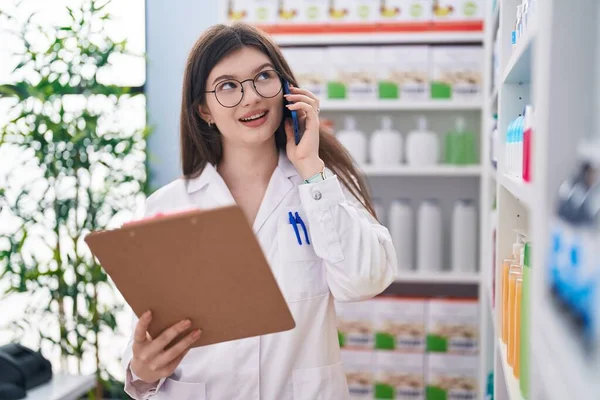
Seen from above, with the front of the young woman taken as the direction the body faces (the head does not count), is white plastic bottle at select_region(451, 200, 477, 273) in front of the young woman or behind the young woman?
behind

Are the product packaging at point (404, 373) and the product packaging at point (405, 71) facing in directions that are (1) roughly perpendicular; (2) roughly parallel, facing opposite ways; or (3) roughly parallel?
roughly parallel

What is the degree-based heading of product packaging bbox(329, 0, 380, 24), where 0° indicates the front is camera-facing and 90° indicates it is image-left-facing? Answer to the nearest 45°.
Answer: approximately 0°

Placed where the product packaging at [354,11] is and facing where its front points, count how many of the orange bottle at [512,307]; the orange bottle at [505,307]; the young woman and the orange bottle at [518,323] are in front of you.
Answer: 4

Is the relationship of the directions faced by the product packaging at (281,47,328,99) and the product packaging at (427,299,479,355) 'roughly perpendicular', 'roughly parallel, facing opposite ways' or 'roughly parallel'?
roughly parallel

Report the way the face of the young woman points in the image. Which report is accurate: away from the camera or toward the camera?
toward the camera

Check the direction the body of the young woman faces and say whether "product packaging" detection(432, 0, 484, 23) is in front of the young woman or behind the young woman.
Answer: behind

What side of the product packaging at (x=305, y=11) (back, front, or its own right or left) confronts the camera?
front

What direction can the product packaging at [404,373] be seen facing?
toward the camera

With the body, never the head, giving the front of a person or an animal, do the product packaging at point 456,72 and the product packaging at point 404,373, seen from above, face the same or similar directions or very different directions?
same or similar directions

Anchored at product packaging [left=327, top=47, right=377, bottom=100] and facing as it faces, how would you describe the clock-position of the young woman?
The young woman is roughly at 12 o'clock from the product packaging.

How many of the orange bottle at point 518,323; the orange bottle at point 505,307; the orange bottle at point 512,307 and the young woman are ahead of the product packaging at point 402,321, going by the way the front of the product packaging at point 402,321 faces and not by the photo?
4

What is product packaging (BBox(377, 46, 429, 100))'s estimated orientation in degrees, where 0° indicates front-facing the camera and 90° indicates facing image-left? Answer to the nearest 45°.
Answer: approximately 0°

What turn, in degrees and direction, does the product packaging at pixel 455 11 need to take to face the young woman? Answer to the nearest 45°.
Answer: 0° — it already faces them
